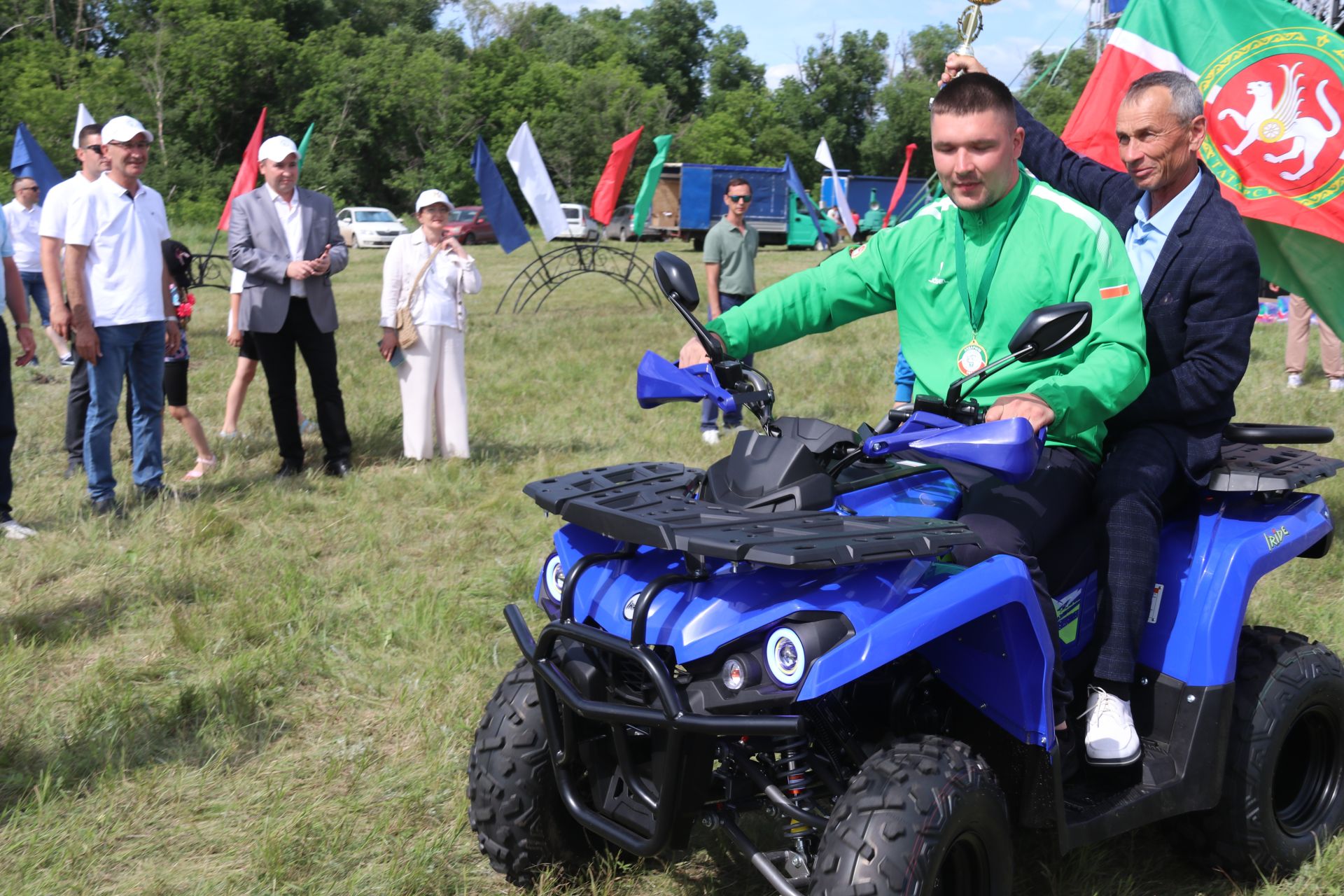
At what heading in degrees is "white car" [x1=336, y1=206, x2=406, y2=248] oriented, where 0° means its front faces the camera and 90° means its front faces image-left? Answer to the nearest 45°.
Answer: approximately 315°

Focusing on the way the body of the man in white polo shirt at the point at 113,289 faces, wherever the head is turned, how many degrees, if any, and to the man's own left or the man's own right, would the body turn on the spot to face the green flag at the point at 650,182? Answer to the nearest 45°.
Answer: approximately 90° to the man's own left

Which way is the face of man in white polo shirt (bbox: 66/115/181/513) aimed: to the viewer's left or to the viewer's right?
to the viewer's right

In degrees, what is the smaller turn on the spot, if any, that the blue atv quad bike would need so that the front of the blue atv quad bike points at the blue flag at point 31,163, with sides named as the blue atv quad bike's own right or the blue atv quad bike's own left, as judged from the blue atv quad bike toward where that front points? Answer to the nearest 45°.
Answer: approximately 90° to the blue atv quad bike's own right

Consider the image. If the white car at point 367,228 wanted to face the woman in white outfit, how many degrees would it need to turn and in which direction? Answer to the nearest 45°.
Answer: approximately 45° to its right

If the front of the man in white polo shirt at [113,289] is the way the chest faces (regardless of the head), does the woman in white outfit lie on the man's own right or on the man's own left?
on the man's own left

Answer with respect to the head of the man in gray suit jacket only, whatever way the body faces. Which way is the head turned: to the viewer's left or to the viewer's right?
to the viewer's right

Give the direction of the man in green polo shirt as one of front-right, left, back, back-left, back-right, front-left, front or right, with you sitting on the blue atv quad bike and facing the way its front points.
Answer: back-right

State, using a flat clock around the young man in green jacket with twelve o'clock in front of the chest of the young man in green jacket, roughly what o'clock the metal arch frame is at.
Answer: The metal arch frame is roughly at 4 o'clock from the young man in green jacket.

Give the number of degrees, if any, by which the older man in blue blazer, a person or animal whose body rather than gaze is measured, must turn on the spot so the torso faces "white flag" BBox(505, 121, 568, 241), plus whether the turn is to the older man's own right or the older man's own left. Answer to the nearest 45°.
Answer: approximately 90° to the older man's own right
